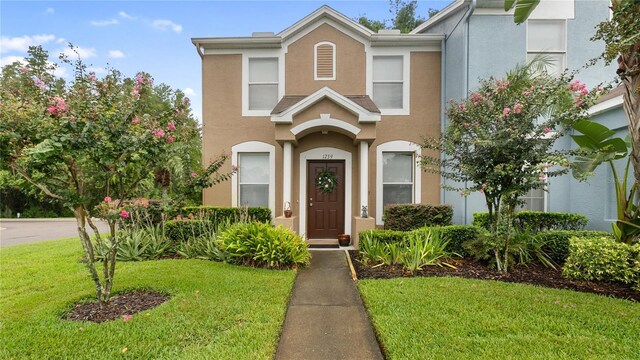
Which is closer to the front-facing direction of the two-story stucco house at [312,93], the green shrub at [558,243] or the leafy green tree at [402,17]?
the green shrub

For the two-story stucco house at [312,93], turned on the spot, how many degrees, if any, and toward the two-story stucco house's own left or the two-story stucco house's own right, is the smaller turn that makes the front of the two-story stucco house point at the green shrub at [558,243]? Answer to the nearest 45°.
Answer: approximately 45° to the two-story stucco house's own left

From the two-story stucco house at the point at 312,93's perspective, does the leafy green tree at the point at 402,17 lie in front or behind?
behind

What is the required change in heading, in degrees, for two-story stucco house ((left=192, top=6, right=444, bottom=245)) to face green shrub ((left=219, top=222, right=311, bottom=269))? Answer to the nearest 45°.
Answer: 0° — it already faces it

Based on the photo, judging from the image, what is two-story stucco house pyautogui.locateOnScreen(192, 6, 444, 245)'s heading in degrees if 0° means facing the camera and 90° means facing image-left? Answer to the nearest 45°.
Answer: approximately 0°
